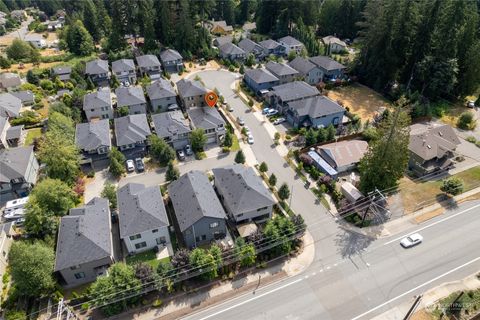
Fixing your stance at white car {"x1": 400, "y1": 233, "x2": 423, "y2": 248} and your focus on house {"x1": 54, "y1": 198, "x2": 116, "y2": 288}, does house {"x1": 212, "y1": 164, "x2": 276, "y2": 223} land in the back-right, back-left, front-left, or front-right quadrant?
front-right

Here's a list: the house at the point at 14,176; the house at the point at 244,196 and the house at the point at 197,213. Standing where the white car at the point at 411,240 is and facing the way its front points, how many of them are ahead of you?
3

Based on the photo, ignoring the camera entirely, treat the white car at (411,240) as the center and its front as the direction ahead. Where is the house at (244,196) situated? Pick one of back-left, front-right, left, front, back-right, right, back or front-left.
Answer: front

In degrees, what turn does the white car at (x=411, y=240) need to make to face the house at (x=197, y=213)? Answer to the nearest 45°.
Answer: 0° — it already faces it

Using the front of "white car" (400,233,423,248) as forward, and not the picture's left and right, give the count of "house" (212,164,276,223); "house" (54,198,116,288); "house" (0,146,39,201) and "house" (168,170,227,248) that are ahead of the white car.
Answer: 4

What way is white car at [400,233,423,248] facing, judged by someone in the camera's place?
facing the viewer and to the left of the viewer

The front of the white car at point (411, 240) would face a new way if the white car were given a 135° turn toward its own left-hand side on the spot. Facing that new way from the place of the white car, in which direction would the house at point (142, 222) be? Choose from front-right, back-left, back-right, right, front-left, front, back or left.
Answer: back-right

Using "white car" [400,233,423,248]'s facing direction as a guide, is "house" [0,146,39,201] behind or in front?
in front

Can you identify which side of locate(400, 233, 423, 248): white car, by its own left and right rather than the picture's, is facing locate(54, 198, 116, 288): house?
front
